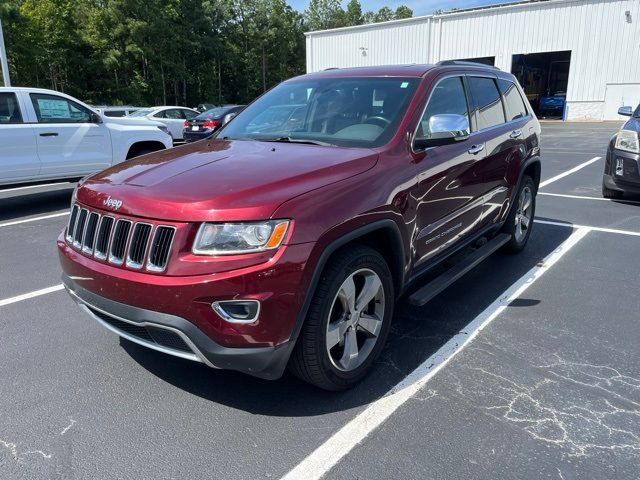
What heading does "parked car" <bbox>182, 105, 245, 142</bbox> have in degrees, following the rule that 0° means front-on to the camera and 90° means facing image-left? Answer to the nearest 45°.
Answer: approximately 225°

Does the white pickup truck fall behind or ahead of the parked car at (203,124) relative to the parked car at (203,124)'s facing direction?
behind

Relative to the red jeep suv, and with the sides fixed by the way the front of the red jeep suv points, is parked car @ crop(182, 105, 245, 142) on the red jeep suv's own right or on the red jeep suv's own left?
on the red jeep suv's own right

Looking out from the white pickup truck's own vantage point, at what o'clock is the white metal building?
The white metal building is roughly at 11 o'clock from the white pickup truck.

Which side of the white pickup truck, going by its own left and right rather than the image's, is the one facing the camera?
right

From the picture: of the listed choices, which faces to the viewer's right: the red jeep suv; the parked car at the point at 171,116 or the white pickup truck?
the white pickup truck

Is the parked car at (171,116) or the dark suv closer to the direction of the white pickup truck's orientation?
the dark suv

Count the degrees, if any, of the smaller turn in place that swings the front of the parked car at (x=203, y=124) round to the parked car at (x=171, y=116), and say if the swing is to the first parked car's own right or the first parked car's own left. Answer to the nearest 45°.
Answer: approximately 90° to the first parked car's own left

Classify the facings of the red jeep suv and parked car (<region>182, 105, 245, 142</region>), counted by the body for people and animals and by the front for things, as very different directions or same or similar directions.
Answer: very different directions
